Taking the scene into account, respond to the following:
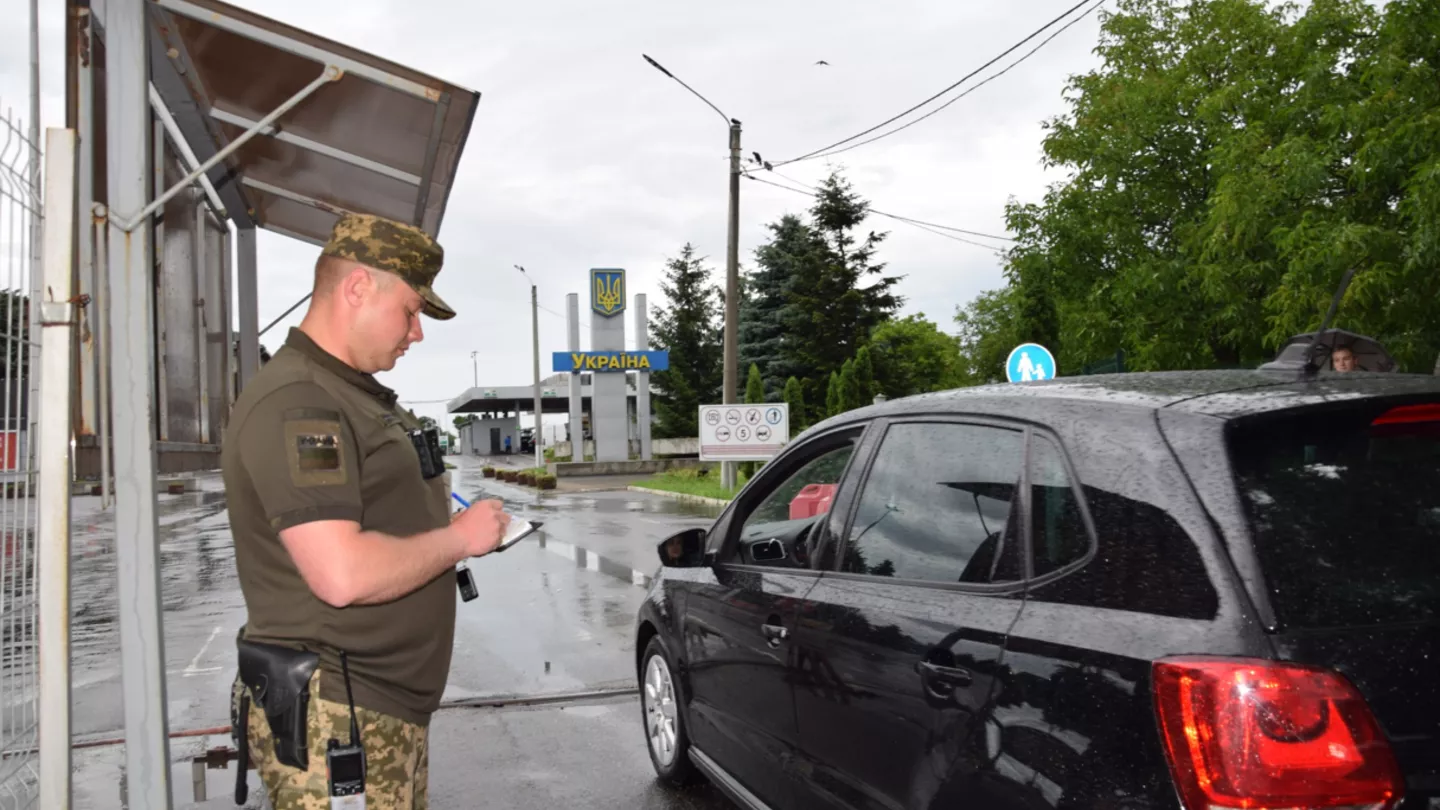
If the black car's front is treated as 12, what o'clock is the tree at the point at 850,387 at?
The tree is roughly at 1 o'clock from the black car.

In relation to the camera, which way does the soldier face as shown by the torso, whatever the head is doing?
to the viewer's right

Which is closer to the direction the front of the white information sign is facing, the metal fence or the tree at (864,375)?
the metal fence

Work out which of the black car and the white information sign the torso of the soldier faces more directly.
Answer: the black car

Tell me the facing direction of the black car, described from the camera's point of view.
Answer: facing away from the viewer and to the left of the viewer

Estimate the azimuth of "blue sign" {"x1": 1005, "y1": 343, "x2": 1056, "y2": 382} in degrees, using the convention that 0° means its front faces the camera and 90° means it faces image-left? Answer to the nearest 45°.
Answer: approximately 0°

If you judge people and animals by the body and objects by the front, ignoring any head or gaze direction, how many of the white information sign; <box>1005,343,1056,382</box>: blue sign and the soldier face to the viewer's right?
1

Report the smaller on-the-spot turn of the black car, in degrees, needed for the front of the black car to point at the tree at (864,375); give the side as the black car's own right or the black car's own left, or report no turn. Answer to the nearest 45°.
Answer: approximately 45° to the black car's own right

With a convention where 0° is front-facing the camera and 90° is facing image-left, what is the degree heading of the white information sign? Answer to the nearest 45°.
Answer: approximately 0°

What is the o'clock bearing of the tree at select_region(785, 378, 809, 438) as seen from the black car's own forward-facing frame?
The tree is roughly at 1 o'clock from the black car.

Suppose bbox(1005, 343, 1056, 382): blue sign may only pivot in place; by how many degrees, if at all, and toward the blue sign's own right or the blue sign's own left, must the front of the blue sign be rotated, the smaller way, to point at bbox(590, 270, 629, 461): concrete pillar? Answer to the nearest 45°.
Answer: approximately 135° to the blue sign's own right

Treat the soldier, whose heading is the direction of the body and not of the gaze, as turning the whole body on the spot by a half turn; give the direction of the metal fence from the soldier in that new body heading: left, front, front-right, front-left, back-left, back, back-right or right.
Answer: front-right
